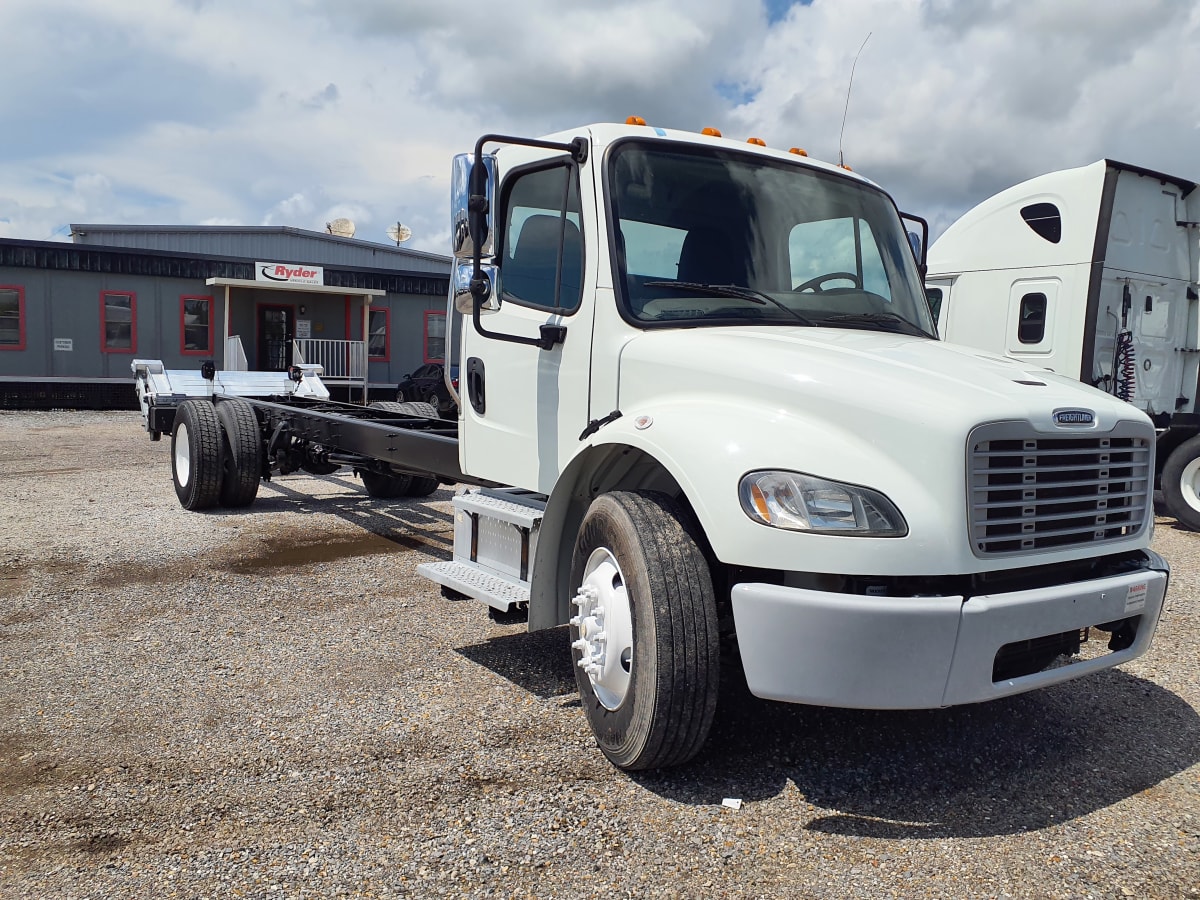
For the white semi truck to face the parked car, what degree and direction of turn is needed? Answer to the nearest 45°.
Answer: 0° — it already faces it

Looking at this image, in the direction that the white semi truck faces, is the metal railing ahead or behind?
ahead

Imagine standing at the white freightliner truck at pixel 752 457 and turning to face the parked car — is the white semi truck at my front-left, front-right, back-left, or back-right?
front-right

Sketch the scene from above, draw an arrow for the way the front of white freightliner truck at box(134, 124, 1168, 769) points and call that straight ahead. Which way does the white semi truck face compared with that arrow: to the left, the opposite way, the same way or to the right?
the opposite way

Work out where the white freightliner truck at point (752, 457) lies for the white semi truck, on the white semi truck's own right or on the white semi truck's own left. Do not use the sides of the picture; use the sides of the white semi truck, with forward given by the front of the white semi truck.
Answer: on the white semi truck's own left

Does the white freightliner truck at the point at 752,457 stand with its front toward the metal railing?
no

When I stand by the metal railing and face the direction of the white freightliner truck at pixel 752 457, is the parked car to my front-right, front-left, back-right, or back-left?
front-left

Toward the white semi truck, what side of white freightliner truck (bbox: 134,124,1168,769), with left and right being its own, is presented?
left

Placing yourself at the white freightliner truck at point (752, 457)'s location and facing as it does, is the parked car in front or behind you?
behind

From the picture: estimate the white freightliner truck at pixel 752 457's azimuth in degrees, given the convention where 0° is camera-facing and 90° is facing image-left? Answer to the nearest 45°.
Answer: approximately 315°

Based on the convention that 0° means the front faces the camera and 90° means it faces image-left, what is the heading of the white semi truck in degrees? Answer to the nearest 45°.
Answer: approximately 135°
